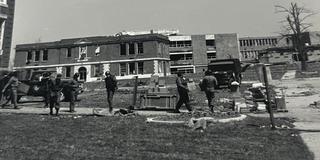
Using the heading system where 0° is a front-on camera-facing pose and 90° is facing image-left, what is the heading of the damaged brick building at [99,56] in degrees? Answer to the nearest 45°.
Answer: approximately 0°

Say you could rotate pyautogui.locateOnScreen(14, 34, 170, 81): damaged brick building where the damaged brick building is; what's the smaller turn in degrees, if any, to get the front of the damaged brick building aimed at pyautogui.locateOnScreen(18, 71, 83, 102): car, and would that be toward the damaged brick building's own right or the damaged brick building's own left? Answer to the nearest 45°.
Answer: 0° — it already faces it
